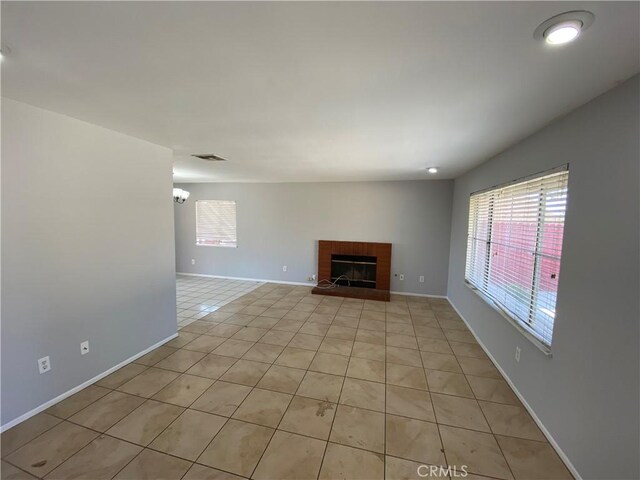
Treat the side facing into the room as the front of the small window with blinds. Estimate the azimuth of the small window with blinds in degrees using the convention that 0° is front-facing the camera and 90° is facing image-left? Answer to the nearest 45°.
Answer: approximately 0°

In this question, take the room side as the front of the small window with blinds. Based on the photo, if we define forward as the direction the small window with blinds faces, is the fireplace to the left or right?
on its left

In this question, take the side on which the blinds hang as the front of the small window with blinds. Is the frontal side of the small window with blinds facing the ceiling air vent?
yes

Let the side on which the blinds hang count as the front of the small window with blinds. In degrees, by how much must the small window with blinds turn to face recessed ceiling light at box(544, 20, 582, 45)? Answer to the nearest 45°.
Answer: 0° — it already faces it

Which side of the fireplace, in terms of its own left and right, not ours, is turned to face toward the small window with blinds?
right

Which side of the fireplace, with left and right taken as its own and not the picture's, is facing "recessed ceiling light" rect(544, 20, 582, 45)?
front

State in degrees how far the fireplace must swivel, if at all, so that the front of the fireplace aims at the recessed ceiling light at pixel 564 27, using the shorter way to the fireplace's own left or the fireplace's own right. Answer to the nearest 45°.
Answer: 0° — it already faces it

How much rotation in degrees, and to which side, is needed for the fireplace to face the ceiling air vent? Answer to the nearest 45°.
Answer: approximately 45° to its right
